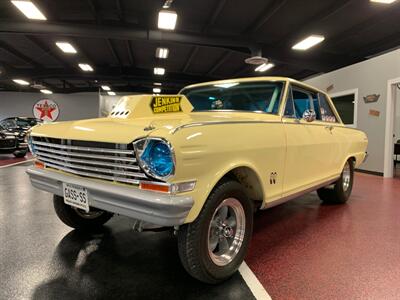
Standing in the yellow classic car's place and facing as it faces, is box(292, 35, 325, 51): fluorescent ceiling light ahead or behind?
behind

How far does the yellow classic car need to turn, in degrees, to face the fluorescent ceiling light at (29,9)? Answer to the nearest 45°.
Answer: approximately 90° to its right

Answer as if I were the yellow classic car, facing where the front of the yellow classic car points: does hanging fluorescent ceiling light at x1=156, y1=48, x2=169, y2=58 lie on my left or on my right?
on my right

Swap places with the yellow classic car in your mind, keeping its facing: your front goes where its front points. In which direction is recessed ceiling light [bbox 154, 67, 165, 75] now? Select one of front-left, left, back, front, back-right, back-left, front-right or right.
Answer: back-right

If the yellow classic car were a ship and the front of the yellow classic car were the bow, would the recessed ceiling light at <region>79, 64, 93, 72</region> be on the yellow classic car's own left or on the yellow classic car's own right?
on the yellow classic car's own right

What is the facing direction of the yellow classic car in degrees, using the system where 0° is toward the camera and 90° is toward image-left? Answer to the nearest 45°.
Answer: approximately 45°

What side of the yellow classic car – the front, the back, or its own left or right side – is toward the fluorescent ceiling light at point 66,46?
right
